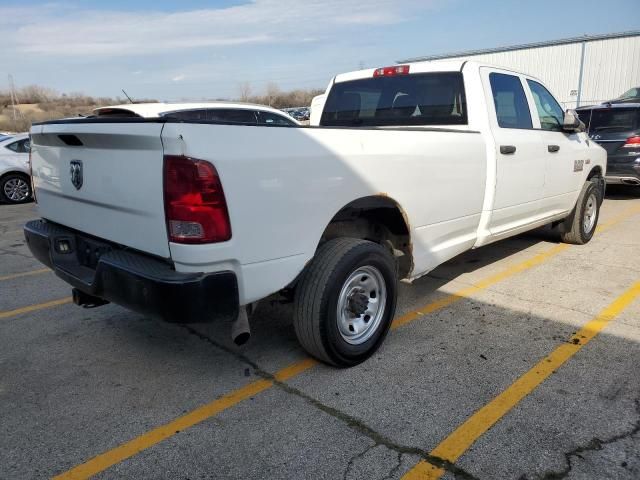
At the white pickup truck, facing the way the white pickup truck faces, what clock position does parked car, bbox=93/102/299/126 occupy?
The parked car is roughly at 10 o'clock from the white pickup truck.

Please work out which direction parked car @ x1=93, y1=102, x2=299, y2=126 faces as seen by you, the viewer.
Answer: facing away from the viewer and to the right of the viewer

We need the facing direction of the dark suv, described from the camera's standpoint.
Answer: facing away from the viewer and to the right of the viewer

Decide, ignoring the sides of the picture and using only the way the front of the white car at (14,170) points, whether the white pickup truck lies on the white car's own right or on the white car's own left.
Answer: on the white car's own right

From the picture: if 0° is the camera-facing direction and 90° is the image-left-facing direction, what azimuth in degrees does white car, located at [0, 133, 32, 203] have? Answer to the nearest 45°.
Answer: approximately 270°

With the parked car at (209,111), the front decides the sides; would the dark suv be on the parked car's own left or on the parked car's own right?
on the parked car's own right

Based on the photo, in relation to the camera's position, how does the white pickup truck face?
facing away from the viewer and to the right of the viewer

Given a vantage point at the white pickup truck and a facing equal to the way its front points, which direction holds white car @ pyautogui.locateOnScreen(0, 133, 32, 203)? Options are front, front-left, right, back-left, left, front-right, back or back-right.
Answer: left
